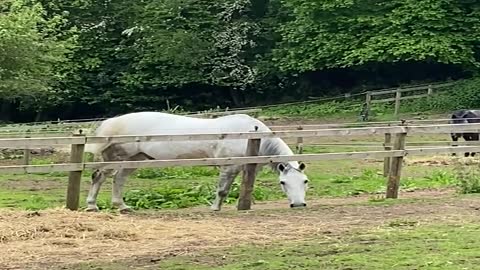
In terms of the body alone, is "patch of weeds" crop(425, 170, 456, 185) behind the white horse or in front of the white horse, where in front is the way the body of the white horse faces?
in front

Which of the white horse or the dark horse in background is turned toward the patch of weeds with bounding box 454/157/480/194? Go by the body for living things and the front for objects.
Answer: the white horse

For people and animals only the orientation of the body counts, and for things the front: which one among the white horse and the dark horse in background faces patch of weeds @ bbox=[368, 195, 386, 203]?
the white horse

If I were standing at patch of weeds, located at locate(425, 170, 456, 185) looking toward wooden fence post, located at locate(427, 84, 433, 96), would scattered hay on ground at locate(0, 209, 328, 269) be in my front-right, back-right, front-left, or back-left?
back-left

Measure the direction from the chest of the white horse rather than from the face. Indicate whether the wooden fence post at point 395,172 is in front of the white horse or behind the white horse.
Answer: in front

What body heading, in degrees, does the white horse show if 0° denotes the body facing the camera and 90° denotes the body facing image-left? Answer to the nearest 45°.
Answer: approximately 270°
